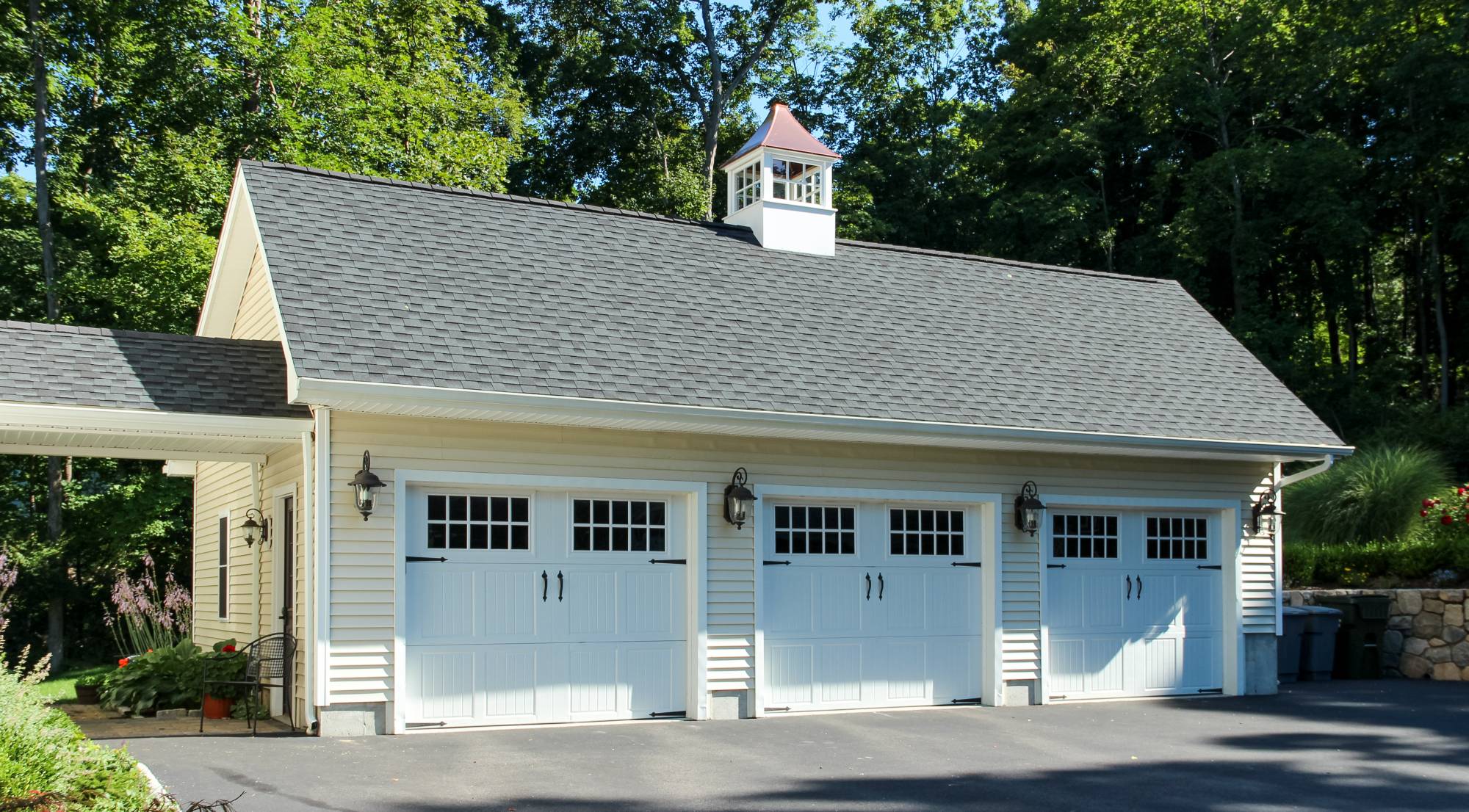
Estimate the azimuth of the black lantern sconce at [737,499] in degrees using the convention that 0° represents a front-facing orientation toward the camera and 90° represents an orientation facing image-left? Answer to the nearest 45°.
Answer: approximately 315°

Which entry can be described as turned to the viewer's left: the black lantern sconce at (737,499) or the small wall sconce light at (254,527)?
the small wall sconce light

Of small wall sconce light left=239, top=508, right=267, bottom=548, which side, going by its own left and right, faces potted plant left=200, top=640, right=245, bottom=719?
left

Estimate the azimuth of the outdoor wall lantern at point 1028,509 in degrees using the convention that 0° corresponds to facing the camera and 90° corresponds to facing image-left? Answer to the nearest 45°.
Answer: approximately 315°

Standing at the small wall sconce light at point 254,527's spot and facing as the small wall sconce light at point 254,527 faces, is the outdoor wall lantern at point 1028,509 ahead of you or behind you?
behind

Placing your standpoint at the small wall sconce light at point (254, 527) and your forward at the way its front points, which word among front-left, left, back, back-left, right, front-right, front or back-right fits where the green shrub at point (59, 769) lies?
left

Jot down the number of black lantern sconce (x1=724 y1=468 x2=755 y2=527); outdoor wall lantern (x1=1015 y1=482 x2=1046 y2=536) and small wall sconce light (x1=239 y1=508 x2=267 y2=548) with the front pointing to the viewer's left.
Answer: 1

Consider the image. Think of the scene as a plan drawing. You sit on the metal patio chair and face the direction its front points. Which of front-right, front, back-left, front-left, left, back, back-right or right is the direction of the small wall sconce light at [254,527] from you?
back-right

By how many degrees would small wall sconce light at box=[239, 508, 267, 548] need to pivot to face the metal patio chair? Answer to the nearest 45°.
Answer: approximately 90° to its left

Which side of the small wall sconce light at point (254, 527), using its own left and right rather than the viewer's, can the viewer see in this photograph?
left

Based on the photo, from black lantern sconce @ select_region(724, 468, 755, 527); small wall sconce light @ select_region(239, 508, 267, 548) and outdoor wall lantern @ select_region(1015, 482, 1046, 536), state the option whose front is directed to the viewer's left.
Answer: the small wall sconce light

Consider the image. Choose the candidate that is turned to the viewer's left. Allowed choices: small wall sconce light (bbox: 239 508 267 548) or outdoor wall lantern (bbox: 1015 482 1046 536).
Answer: the small wall sconce light

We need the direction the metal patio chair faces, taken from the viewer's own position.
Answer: facing the viewer and to the left of the viewer

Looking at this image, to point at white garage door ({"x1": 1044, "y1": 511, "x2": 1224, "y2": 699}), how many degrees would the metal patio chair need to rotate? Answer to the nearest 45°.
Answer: approximately 135° to its left

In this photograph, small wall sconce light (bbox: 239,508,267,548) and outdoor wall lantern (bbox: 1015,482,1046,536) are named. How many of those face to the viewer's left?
1

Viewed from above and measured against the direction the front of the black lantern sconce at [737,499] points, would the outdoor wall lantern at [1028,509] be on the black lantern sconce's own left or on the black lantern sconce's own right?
on the black lantern sconce's own left

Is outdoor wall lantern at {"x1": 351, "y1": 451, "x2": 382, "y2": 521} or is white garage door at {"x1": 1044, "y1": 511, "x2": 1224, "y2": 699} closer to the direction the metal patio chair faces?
the outdoor wall lantern
